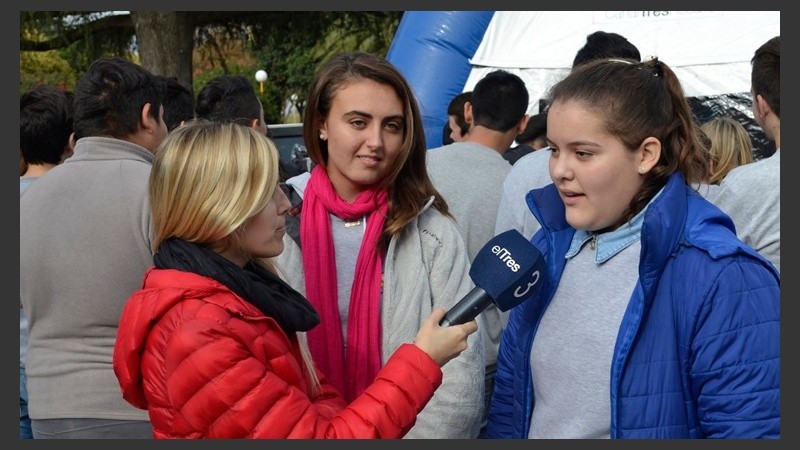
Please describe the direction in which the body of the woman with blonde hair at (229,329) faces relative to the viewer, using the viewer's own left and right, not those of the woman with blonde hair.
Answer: facing to the right of the viewer

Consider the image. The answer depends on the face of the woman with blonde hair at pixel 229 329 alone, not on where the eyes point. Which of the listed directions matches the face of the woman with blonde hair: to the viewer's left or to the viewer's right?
to the viewer's right

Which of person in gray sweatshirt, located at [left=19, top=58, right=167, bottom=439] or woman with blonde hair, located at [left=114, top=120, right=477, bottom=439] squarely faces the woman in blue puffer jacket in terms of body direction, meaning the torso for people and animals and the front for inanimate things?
the woman with blonde hair

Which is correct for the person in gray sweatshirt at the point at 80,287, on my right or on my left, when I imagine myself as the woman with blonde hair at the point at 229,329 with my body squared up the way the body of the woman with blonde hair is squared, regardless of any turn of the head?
on my left

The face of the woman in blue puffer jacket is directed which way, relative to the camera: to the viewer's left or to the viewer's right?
to the viewer's left

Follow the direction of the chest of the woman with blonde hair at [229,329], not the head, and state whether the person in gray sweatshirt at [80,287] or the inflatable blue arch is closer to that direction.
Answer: the inflatable blue arch

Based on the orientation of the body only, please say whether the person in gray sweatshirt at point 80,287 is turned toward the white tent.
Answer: yes

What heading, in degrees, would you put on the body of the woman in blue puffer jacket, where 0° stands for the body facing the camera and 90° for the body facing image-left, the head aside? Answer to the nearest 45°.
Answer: approximately 45°

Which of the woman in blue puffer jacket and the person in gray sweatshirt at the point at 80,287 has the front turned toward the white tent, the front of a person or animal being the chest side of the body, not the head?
the person in gray sweatshirt

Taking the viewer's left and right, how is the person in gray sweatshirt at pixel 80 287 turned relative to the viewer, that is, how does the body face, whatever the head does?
facing away from the viewer and to the right of the viewer

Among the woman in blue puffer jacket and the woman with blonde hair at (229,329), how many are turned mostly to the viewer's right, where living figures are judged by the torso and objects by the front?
1
